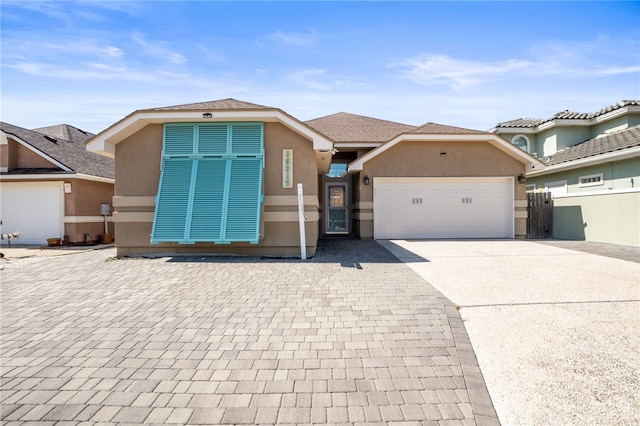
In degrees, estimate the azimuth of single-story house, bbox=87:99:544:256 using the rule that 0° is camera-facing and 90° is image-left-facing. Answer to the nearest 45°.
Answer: approximately 0°

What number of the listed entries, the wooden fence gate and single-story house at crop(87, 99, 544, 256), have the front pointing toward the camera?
2

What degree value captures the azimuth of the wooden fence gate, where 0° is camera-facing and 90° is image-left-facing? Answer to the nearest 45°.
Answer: approximately 0°

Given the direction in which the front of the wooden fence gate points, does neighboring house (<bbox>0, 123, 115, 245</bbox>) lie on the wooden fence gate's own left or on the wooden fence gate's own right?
on the wooden fence gate's own right

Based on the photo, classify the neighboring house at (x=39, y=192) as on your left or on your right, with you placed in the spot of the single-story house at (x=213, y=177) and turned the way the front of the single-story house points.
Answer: on your right
